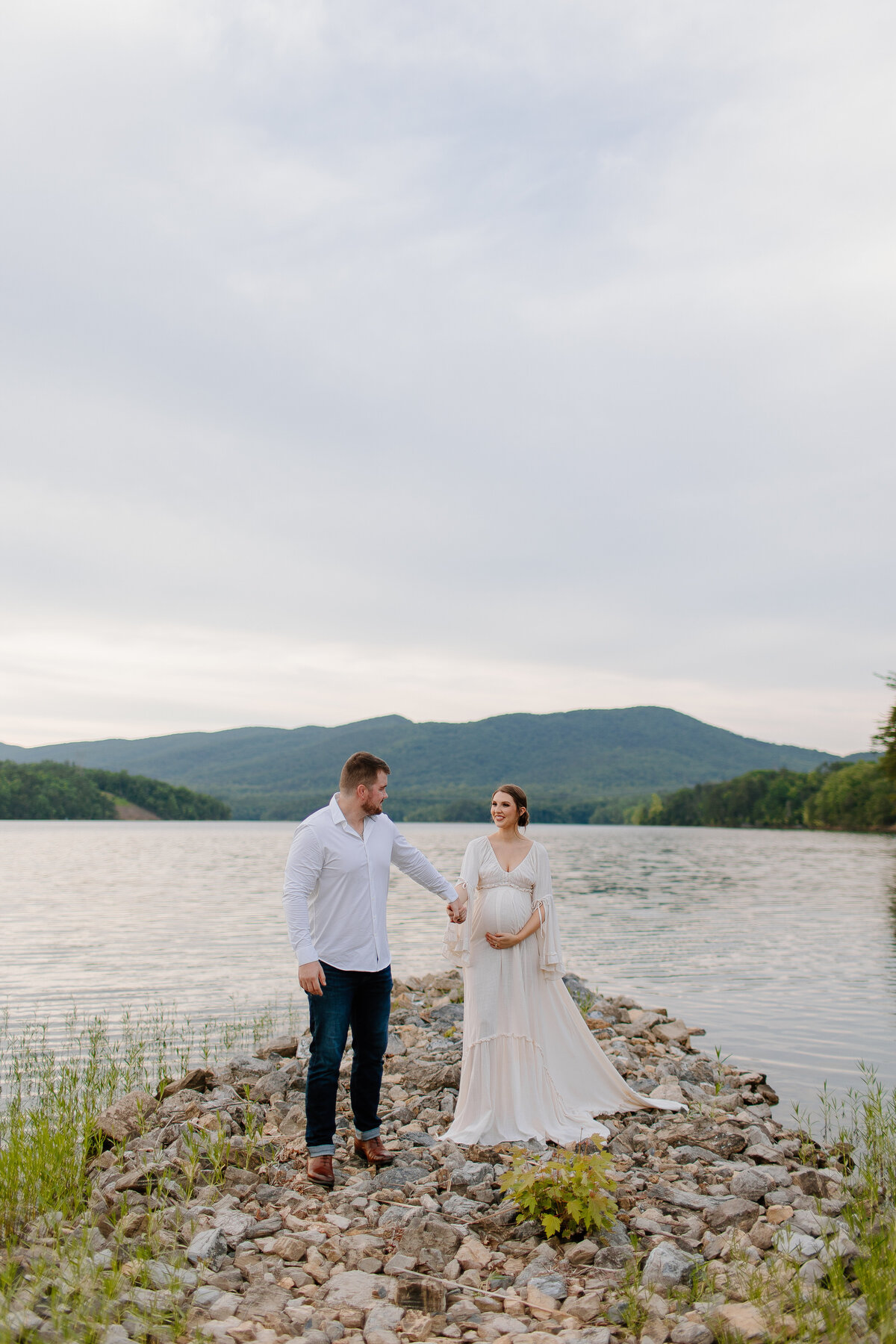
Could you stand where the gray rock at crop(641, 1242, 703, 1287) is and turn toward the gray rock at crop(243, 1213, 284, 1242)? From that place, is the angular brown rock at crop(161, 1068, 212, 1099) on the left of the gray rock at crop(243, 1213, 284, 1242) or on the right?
right

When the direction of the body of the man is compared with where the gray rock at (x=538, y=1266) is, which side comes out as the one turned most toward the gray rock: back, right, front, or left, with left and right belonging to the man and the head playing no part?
front

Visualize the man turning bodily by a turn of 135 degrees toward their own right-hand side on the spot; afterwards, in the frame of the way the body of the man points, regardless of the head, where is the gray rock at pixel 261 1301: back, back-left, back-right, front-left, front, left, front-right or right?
left

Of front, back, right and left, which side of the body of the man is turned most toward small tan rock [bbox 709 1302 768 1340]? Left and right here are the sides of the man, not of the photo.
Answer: front

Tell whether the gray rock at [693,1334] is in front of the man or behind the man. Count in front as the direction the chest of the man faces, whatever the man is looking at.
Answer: in front

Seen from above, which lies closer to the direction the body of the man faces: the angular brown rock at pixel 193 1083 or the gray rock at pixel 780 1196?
the gray rock

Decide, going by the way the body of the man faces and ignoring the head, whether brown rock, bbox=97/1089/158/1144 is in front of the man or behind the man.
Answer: behind

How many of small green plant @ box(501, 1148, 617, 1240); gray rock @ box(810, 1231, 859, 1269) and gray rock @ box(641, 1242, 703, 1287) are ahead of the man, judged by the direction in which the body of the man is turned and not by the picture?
3

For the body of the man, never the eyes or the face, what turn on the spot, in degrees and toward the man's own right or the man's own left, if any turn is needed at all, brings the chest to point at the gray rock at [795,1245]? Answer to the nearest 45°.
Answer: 0° — they already face it

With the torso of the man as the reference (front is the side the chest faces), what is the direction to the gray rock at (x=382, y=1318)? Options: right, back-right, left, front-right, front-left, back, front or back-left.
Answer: front-right

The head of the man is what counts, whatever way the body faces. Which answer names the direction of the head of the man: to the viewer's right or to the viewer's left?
to the viewer's right

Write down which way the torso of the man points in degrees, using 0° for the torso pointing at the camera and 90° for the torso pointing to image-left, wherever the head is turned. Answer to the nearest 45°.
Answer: approximately 315°

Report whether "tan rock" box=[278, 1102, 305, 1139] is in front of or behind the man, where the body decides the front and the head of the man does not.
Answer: behind

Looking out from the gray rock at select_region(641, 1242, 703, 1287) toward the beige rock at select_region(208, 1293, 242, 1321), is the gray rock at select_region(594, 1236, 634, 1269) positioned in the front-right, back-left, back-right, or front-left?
front-right

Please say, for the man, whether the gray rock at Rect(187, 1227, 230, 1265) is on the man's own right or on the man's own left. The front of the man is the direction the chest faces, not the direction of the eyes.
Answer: on the man's own right

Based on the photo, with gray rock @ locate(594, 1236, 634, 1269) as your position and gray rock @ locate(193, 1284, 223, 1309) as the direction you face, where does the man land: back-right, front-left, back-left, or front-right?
front-right

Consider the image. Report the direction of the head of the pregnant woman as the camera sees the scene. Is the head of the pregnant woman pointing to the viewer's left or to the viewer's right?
to the viewer's left
